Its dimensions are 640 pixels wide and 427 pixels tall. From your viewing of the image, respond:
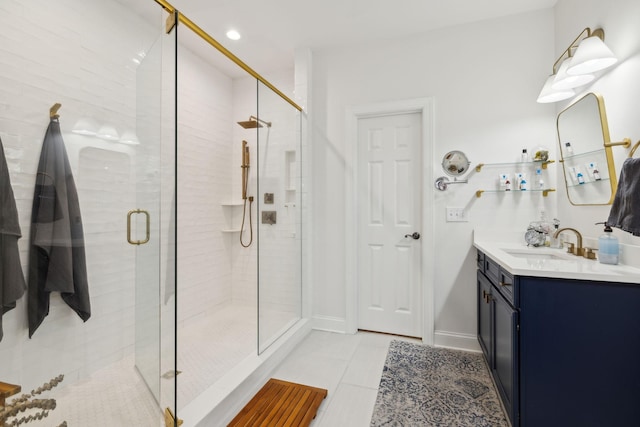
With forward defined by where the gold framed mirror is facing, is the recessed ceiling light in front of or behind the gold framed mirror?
in front

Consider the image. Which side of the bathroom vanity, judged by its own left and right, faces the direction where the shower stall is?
front

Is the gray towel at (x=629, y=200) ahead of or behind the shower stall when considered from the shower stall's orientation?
ahead

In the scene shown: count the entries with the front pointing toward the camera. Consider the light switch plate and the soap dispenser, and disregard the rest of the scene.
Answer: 1

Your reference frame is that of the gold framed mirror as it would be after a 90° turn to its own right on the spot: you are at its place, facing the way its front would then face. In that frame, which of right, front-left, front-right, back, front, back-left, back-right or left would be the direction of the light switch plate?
front-left

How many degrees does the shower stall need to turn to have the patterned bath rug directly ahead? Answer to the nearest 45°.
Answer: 0° — it already faces it

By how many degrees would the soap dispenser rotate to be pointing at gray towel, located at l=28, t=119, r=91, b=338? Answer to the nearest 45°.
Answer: approximately 45° to its left

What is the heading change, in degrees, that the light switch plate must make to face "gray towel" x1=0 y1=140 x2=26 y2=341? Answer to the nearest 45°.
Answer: approximately 45° to its right

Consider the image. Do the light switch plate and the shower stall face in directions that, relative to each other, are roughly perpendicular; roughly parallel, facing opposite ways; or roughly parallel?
roughly perpendicular

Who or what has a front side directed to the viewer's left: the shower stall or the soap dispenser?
the soap dispenser

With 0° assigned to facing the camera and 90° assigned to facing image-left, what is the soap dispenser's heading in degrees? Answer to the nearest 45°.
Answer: approximately 90°

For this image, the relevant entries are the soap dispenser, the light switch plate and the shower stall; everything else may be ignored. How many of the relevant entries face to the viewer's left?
1
